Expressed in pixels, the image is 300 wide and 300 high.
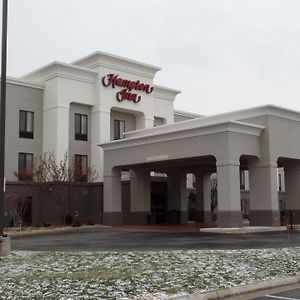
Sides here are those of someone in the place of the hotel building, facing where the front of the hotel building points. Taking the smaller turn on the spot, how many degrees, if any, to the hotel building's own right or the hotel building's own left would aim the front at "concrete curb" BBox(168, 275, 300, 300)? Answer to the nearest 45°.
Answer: approximately 45° to the hotel building's own right

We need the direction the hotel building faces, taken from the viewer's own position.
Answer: facing the viewer and to the right of the viewer

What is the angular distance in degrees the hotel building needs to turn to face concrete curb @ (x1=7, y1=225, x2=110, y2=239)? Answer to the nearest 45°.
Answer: approximately 90° to its right
